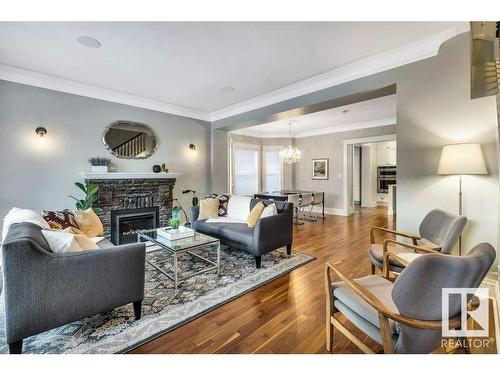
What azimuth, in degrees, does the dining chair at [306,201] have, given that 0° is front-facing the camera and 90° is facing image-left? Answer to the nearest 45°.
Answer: approximately 135°

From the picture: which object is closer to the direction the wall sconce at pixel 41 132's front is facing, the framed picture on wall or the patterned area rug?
the patterned area rug

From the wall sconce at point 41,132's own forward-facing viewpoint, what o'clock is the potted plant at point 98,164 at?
The potted plant is roughly at 9 o'clock from the wall sconce.

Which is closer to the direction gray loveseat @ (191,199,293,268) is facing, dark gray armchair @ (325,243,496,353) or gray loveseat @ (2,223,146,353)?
the gray loveseat

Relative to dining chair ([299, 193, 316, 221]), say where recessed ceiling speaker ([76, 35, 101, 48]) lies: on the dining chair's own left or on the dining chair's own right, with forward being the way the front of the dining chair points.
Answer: on the dining chair's own left

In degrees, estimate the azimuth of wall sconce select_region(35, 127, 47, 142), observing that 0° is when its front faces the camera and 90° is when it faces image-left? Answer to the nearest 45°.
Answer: approximately 0°

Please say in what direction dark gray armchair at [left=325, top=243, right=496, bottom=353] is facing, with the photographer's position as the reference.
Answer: facing away from the viewer and to the left of the viewer

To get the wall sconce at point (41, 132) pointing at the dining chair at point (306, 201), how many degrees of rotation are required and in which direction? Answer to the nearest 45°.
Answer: approximately 90° to its left

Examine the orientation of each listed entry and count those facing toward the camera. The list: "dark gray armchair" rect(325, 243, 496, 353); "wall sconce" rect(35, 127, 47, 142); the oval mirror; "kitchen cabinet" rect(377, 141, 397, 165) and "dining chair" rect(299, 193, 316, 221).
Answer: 3
